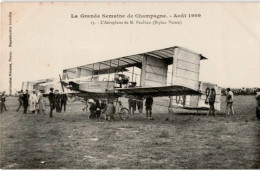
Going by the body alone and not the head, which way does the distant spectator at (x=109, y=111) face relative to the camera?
away from the camera

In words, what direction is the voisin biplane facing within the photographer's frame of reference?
facing the viewer and to the left of the viewer

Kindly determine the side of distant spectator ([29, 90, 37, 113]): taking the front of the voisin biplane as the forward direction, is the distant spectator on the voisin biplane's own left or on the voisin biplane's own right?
on the voisin biplane's own right

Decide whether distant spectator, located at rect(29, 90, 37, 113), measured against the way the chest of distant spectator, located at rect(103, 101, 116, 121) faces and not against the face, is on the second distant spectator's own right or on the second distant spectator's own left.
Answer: on the second distant spectator's own left

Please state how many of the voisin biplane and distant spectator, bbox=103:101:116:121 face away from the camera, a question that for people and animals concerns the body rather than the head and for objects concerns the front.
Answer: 1
